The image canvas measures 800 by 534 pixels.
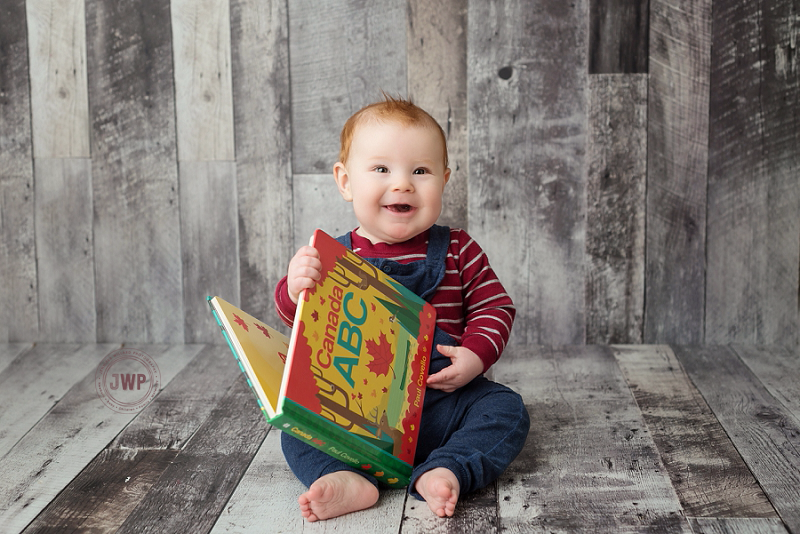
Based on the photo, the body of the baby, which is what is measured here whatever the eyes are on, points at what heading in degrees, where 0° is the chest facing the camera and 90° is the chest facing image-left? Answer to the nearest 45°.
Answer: approximately 0°

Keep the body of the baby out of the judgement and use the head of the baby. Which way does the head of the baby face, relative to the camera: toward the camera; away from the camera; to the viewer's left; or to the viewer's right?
toward the camera
